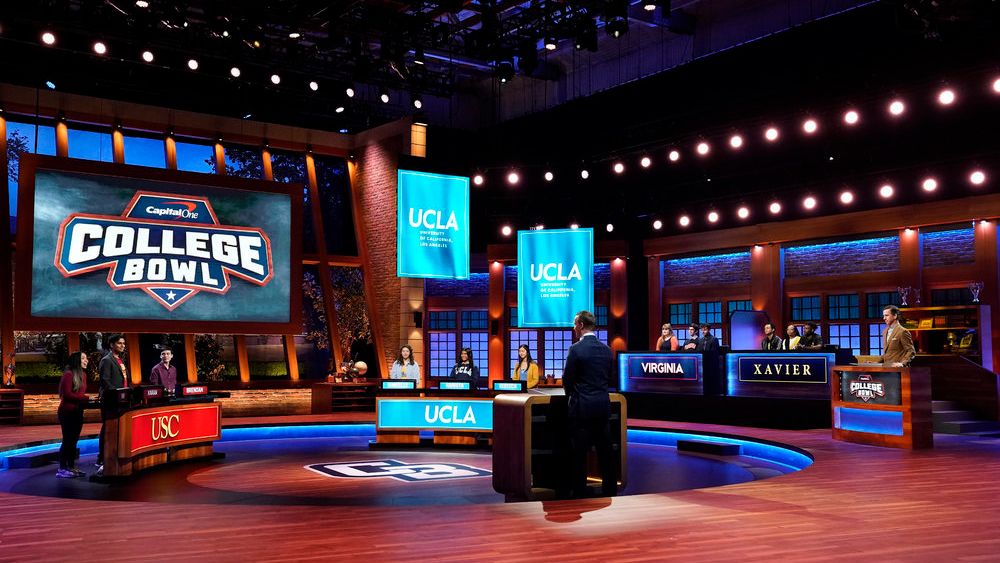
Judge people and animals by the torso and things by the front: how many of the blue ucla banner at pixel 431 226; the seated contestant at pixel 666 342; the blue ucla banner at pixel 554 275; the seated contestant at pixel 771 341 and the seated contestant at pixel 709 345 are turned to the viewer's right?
0

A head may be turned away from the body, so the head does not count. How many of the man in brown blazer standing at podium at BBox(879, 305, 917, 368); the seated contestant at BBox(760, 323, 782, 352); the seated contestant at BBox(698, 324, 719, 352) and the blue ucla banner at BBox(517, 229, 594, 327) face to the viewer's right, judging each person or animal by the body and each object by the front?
0

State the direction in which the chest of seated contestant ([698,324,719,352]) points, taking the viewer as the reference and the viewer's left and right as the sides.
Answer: facing the viewer and to the left of the viewer

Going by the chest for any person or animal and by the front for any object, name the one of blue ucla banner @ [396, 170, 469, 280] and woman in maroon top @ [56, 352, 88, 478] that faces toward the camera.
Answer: the blue ucla banner

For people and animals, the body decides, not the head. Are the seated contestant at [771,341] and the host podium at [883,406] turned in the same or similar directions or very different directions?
same or similar directions

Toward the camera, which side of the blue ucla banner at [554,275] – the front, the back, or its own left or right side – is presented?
front

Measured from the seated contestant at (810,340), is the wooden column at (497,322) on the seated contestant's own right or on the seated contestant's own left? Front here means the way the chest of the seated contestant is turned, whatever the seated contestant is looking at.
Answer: on the seated contestant's own right

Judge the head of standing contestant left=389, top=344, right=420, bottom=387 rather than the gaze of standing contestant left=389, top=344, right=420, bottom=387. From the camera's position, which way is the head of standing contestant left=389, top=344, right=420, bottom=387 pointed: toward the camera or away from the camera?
toward the camera

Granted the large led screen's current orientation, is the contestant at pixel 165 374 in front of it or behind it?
in front

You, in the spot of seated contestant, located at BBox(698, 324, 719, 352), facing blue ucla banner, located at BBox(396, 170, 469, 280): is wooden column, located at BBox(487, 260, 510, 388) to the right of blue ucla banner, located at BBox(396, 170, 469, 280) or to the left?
right

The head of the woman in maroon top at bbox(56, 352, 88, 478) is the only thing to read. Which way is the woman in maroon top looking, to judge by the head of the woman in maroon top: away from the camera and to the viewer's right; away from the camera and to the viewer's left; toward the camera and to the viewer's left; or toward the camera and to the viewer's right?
toward the camera and to the viewer's right

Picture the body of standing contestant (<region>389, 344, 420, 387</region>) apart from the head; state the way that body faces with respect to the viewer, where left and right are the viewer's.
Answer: facing the viewer

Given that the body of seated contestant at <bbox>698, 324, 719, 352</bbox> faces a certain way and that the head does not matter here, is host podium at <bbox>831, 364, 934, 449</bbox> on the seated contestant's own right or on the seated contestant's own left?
on the seated contestant's own left

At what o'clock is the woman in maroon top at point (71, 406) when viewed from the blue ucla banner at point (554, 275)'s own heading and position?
The woman in maroon top is roughly at 1 o'clock from the blue ucla banner.
